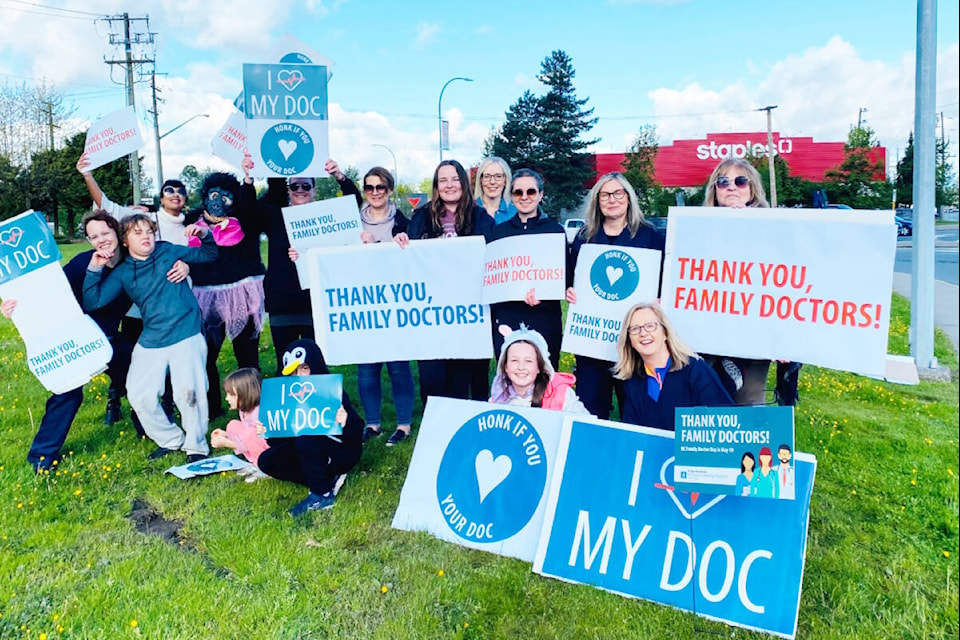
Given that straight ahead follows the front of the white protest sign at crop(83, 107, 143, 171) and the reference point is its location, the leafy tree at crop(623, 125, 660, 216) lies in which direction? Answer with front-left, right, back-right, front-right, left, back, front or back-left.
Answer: back-left

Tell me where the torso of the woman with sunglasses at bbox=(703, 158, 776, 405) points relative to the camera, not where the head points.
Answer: toward the camera

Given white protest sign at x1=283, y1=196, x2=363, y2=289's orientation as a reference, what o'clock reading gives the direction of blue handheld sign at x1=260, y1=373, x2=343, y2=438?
The blue handheld sign is roughly at 12 o'clock from the white protest sign.

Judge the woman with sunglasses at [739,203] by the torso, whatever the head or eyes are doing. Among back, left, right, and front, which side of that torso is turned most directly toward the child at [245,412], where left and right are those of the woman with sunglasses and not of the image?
right

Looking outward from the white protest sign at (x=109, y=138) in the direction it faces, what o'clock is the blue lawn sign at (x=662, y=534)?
The blue lawn sign is roughly at 11 o'clock from the white protest sign.

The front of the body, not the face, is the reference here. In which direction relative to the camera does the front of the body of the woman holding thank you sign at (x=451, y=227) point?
toward the camera

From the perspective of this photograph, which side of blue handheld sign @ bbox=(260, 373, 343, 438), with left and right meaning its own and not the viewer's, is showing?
front

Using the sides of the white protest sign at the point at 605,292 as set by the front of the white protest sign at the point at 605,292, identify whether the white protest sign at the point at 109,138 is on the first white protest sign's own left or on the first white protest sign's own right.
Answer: on the first white protest sign's own right

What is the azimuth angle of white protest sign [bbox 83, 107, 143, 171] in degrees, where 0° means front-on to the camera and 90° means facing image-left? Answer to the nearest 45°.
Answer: approximately 0°

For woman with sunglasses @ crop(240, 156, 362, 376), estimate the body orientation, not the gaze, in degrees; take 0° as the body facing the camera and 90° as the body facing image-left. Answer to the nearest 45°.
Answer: approximately 0°

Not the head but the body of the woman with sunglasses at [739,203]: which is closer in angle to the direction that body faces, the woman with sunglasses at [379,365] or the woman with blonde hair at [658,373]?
the woman with blonde hair

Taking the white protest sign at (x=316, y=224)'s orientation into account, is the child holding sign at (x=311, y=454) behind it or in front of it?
in front
